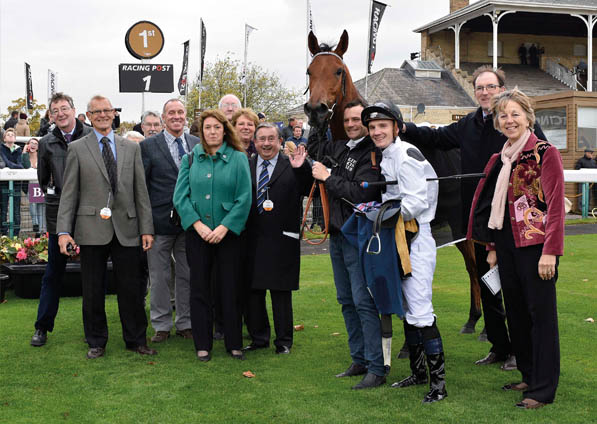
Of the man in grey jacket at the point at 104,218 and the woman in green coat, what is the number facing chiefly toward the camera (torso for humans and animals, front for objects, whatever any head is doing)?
2

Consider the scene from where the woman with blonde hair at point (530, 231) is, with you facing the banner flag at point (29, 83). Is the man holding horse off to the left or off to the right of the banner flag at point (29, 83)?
left

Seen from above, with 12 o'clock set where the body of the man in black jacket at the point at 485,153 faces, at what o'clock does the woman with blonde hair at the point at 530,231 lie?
The woman with blonde hair is roughly at 10 o'clock from the man in black jacket.

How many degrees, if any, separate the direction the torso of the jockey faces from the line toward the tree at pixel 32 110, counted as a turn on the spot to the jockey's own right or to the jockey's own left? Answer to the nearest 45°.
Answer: approximately 90° to the jockey's own right

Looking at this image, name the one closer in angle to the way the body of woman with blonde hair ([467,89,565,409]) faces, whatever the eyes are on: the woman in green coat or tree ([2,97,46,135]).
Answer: the woman in green coat

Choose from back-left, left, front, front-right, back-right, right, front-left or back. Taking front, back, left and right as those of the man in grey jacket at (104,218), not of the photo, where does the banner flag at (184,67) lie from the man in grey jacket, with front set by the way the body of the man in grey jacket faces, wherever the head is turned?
back

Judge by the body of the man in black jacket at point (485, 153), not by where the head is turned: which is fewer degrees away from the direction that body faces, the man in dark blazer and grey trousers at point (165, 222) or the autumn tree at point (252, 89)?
the man in dark blazer and grey trousers

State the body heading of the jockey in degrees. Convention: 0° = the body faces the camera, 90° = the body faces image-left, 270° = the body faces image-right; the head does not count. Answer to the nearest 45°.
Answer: approximately 45°

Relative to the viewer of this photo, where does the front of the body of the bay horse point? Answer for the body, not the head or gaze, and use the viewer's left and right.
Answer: facing the viewer and to the left of the viewer

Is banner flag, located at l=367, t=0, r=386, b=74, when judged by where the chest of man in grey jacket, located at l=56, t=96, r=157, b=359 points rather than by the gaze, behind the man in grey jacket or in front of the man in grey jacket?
behind

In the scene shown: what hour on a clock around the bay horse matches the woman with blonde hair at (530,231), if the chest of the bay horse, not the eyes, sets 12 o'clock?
The woman with blonde hair is roughly at 9 o'clock from the bay horse.

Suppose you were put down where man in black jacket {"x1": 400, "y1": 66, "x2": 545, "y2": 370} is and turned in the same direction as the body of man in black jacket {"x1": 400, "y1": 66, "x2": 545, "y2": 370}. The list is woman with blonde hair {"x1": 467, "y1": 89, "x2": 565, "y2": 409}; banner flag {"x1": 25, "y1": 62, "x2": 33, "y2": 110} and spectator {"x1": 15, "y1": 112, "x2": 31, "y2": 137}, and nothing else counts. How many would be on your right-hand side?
2

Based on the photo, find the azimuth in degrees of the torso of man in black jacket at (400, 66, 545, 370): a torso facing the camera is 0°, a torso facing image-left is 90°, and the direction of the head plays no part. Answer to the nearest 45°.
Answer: approximately 45°
